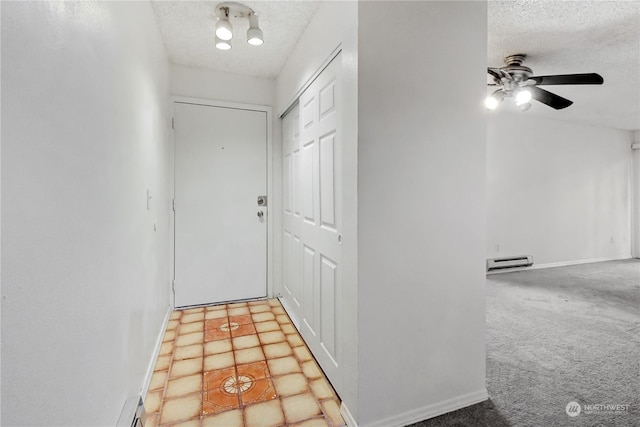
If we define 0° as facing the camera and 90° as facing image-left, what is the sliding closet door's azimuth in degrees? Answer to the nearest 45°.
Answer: approximately 90°

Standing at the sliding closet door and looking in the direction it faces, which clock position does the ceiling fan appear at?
The ceiling fan is roughly at 5 o'clock from the sliding closet door.

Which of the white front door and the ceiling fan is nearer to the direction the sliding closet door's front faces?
the white front door
